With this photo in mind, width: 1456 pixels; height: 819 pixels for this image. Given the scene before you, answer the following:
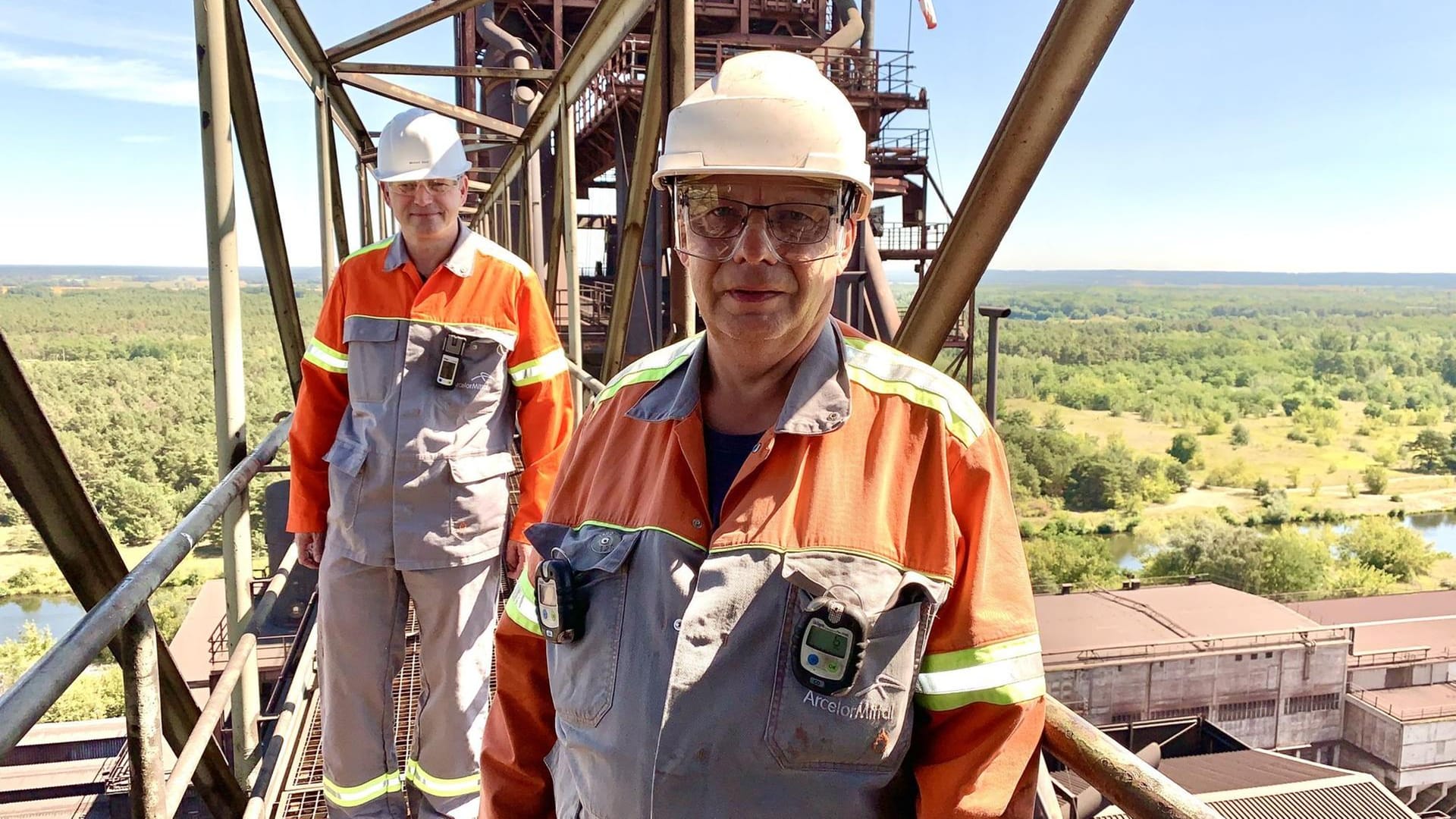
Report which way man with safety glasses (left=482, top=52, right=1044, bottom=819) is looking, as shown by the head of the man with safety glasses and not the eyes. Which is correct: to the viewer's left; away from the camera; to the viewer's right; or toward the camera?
toward the camera

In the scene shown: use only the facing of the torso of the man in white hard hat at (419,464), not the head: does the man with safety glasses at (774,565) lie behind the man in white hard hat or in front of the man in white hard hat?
in front

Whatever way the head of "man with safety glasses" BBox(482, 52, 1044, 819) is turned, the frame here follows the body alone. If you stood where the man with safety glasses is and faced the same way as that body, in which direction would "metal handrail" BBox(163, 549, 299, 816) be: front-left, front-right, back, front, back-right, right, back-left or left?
back-right

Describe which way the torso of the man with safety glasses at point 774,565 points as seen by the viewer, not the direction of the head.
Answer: toward the camera

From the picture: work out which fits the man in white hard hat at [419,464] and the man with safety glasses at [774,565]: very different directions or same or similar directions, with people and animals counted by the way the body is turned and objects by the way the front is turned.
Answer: same or similar directions

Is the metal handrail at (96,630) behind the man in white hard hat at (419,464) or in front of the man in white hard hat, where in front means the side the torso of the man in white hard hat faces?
in front

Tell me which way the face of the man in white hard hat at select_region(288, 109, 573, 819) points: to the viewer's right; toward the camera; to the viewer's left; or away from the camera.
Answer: toward the camera

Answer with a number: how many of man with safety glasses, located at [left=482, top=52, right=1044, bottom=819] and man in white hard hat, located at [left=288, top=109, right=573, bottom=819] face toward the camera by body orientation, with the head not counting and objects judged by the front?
2

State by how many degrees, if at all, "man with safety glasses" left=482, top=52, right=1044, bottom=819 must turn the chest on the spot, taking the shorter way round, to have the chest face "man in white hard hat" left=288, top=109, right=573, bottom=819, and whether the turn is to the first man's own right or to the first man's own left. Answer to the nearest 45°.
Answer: approximately 135° to the first man's own right

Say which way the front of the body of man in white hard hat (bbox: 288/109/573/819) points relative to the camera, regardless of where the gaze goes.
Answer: toward the camera
